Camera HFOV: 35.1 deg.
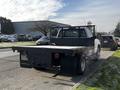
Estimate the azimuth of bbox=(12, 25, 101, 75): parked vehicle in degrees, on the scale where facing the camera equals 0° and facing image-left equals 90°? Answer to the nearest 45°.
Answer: approximately 225°

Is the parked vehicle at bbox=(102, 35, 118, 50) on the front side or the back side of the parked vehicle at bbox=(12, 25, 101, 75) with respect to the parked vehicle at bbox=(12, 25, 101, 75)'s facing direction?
on the front side
